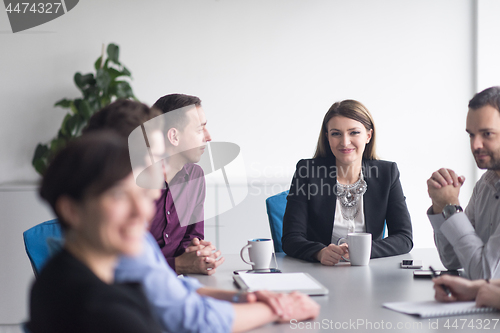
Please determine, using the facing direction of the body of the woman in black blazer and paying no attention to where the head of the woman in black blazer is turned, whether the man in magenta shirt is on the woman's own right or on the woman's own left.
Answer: on the woman's own right

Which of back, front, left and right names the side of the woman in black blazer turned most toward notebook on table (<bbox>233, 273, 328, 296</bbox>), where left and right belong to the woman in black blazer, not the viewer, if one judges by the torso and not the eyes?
front

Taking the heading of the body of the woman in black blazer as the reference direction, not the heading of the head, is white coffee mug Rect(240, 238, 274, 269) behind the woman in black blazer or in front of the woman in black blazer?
in front

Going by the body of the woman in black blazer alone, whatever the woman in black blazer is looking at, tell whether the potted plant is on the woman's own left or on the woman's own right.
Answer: on the woman's own right

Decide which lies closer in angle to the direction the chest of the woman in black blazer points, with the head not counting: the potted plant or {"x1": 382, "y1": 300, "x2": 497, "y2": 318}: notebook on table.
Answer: the notebook on table

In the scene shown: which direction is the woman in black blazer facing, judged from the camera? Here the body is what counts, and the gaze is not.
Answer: toward the camera

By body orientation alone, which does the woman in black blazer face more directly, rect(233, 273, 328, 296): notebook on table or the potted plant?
the notebook on table

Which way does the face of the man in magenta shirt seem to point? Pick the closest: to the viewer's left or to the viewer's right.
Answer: to the viewer's right

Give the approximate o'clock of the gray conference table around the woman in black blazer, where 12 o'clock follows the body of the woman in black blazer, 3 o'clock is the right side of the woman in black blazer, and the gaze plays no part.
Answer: The gray conference table is roughly at 12 o'clock from the woman in black blazer.

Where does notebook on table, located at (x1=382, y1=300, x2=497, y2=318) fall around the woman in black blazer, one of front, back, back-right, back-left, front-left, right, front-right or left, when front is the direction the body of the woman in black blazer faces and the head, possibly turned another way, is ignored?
front
